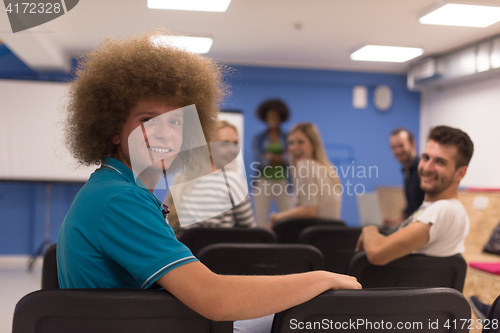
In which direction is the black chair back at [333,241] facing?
away from the camera

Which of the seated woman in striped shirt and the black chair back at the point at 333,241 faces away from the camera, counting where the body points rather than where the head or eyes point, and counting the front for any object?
the black chair back

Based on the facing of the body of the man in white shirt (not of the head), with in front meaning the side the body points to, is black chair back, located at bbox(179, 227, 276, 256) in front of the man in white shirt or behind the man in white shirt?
in front

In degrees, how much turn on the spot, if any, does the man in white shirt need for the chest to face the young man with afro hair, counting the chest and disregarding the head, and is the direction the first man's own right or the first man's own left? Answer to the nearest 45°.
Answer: approximately 45° to the first man's own left

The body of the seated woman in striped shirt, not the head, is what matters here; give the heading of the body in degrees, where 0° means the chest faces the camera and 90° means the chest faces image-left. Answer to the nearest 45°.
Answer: approximately 315°
